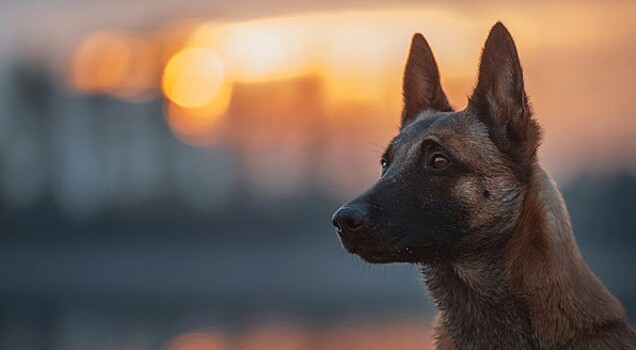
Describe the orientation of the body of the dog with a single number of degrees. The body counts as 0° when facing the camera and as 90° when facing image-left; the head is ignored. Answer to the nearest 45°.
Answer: approximately 45°
